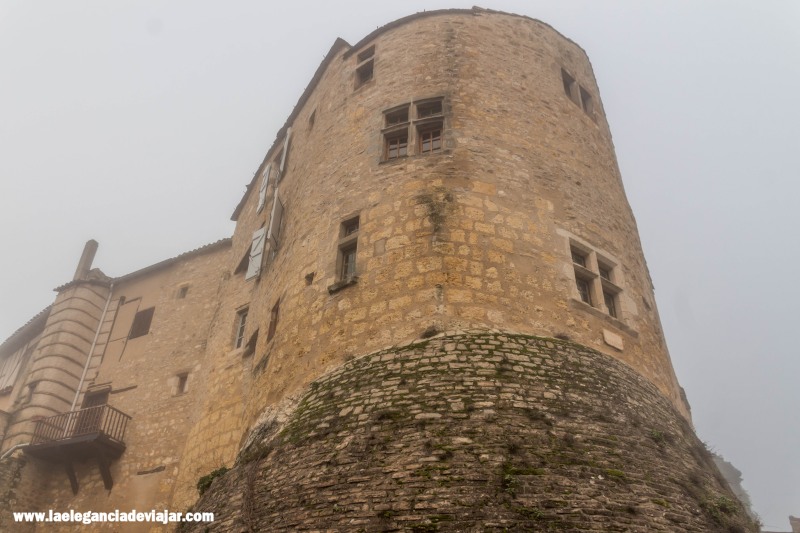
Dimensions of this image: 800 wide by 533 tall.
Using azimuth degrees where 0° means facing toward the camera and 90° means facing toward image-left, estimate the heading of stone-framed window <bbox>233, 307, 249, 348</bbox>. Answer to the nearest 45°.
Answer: approximately 45°
